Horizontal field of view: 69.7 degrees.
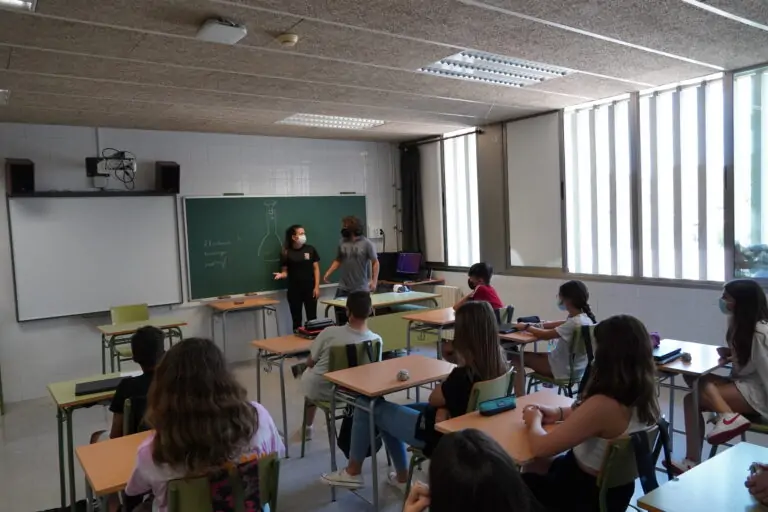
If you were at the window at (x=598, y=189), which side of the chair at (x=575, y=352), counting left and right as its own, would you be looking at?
right

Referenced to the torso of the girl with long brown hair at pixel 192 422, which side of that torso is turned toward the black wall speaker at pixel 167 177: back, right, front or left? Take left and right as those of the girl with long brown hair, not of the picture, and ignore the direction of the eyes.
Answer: front

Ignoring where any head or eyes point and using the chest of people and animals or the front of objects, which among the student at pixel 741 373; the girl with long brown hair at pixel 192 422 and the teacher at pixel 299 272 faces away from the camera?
the girl with long brown hair

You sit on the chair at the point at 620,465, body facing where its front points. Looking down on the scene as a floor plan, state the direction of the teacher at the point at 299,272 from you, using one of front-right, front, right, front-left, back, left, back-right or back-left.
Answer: front

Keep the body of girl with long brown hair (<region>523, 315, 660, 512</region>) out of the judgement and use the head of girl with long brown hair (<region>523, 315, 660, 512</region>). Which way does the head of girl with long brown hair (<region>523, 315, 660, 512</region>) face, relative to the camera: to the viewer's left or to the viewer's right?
to the viewer's left

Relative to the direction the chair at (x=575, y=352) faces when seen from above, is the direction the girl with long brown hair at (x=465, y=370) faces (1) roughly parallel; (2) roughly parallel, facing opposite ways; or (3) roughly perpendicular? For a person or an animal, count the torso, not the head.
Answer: roughly parallel

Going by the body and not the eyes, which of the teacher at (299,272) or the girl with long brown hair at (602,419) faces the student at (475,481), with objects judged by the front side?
the teacher at (299,272)

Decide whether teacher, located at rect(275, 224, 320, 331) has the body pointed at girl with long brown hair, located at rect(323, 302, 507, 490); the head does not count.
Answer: yes

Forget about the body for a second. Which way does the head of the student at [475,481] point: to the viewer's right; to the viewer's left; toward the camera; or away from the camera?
away from the camera

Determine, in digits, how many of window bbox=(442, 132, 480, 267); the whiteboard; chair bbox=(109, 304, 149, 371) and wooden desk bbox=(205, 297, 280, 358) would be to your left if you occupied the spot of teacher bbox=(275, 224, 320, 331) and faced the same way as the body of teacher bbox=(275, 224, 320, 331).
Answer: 1

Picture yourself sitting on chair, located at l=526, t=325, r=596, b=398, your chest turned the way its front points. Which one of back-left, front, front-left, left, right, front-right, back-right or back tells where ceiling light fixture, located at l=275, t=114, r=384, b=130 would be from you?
front-right

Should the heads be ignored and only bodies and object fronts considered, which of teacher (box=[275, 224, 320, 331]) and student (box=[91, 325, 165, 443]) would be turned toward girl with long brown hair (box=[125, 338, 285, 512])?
teacher (box=[275, 224, 320, 331])

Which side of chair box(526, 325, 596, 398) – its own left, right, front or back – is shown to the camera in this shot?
left

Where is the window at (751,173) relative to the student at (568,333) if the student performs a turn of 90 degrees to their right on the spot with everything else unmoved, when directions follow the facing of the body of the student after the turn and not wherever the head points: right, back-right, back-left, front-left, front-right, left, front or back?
front-right

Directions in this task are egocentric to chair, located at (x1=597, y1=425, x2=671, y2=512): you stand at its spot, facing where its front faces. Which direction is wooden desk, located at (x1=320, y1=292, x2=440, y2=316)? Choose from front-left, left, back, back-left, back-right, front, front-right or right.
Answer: front

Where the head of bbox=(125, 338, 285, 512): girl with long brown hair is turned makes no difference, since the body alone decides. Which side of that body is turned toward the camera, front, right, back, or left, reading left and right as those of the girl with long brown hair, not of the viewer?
back
